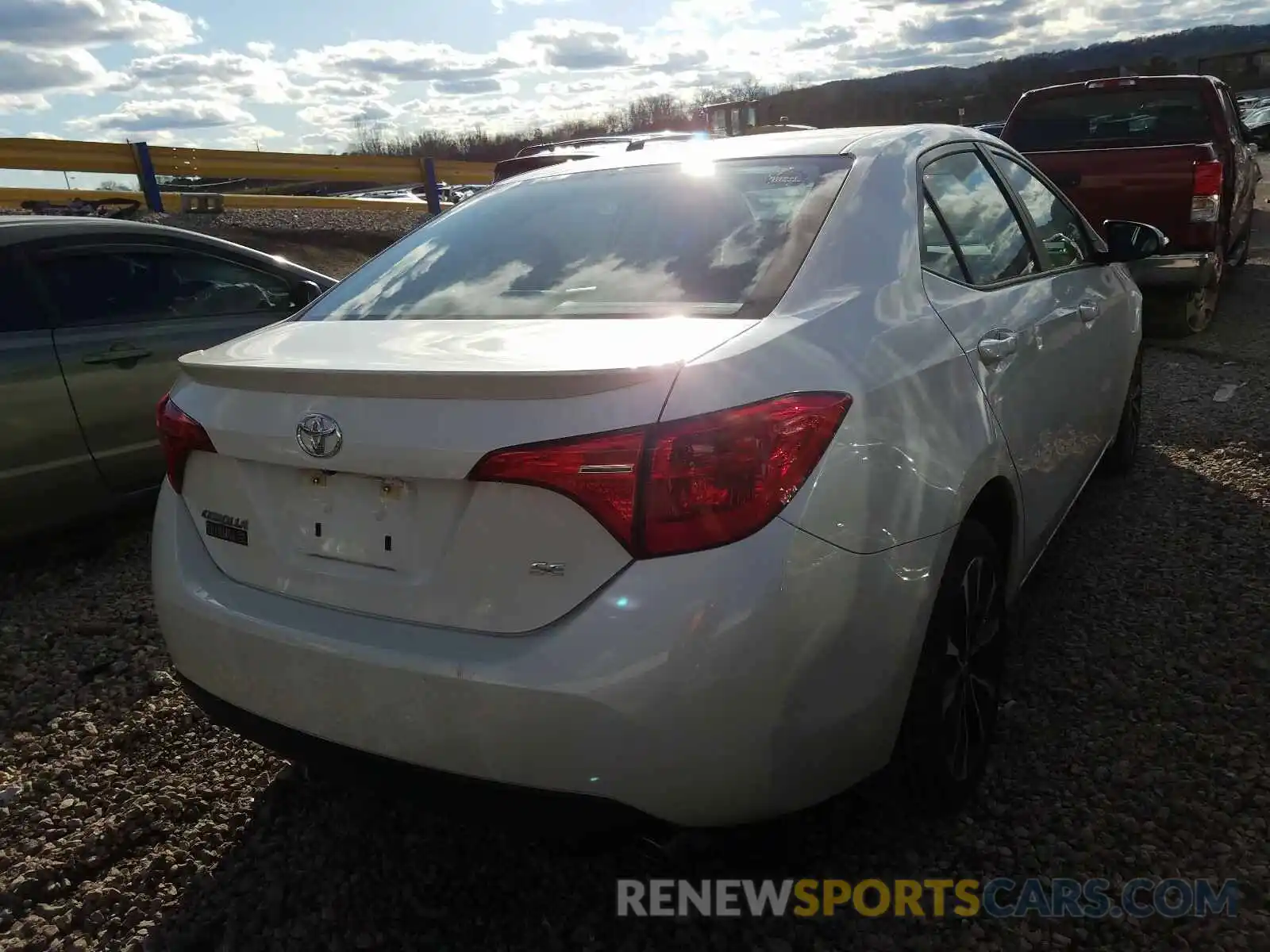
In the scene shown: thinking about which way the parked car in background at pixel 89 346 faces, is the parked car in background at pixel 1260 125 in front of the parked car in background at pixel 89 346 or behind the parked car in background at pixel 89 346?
in front

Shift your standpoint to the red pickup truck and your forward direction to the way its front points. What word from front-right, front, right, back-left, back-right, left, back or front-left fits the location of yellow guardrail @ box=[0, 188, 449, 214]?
left

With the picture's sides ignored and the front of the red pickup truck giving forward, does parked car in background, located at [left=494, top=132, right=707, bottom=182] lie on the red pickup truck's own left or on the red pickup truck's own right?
on the red pickup truck's own left

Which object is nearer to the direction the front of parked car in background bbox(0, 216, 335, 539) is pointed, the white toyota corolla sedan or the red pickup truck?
the red pickup truck

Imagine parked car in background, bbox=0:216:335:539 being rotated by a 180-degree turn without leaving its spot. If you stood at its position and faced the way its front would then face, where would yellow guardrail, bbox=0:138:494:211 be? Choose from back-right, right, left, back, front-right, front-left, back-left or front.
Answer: back-right

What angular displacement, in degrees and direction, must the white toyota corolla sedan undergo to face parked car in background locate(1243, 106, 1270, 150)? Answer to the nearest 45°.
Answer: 0° — it already faces it

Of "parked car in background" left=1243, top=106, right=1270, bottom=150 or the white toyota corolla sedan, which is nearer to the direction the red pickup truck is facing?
the parked car in background

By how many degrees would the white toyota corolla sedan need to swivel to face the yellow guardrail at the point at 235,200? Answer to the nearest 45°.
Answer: approximately 90° to its left

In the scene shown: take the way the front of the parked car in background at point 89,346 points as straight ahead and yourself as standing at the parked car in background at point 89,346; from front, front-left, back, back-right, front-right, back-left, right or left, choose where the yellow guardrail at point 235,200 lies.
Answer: front-left

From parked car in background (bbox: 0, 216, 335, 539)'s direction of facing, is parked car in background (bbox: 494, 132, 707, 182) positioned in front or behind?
in front

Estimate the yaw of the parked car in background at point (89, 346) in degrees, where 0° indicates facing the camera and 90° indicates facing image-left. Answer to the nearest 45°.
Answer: approximately 225°

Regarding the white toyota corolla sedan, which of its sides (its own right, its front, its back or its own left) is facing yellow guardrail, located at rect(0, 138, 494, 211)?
left

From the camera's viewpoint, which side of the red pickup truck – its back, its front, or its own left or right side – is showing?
back

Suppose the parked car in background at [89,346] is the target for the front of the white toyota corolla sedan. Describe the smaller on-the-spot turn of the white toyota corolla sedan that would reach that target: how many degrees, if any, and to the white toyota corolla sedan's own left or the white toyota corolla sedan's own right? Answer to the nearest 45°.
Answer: approximately 90° to the white toyota corolla sedan's own left

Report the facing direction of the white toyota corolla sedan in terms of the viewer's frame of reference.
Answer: facing away from the viewer and to the right of the viewer
